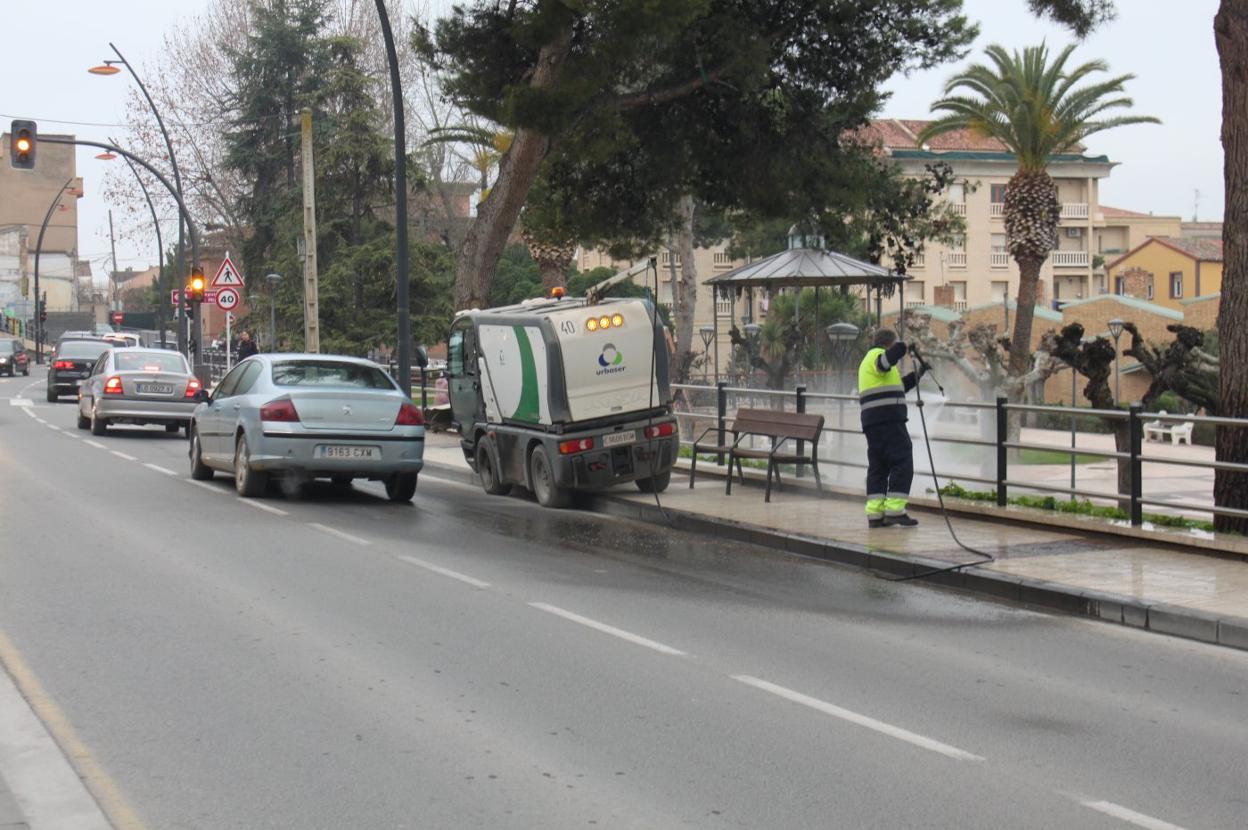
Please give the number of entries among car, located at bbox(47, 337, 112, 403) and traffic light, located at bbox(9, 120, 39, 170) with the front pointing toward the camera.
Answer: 1

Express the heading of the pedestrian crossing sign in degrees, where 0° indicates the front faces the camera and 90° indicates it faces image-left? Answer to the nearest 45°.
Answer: approximately 0°

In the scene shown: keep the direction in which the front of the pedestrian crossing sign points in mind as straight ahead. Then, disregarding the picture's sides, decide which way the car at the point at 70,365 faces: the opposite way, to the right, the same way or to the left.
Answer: the opposite way

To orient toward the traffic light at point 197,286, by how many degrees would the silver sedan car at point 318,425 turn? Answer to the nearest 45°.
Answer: approximately 45° to its right

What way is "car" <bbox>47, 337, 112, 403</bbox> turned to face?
away from the camera

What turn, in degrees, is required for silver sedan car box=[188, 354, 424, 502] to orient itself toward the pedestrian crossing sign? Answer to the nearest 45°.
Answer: approximately 45° to its right

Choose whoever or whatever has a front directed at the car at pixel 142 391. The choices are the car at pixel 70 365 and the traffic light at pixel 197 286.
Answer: the traffic light

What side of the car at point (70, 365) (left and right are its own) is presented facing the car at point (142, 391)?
back

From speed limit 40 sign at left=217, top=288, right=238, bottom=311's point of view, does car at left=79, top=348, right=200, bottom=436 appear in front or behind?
in front

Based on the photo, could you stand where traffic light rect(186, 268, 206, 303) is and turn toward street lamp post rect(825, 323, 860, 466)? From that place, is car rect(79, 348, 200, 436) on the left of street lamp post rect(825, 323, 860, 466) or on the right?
right
